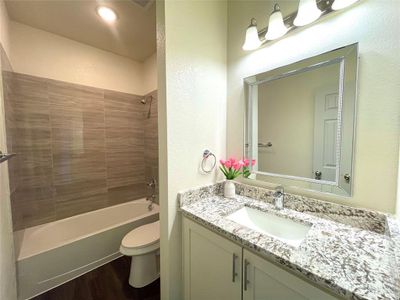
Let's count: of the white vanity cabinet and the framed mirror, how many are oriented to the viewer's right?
0

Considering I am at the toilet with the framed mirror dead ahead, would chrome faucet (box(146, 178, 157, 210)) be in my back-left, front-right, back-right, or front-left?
back-left

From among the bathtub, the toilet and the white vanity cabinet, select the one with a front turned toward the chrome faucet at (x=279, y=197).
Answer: the bathtub

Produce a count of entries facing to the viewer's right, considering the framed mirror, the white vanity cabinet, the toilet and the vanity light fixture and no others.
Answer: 0

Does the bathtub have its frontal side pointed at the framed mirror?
yes

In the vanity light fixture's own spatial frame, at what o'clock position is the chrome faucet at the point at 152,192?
The chrome faucet is roughly at 2 o'clock from the vanity light fixture.

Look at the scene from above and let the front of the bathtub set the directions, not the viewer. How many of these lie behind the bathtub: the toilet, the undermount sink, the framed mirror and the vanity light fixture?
0

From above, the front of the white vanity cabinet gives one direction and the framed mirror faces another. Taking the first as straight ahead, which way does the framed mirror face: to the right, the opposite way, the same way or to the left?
the same way

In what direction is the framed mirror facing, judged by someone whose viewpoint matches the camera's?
facing the viewer and to the left of the viewer

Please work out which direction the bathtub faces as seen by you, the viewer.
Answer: facing the viewer and to the right of the viewer

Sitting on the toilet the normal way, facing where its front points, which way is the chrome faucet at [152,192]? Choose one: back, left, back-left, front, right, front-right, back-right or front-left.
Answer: back-right

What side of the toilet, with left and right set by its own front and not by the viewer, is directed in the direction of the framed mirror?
left
